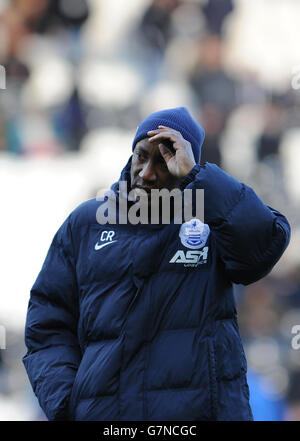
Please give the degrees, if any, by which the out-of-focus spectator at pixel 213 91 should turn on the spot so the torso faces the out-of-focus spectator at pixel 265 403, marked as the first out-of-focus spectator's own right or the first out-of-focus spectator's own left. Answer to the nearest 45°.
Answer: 0° — they already face them

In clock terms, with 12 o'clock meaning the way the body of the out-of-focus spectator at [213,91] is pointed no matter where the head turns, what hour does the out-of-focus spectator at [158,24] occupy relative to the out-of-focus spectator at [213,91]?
the out-of-focus spectator at [158,24] is roughly at 4 o'clock from the out-of-focus spectator at [213,91].

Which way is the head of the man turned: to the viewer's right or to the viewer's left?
to the viewer's left

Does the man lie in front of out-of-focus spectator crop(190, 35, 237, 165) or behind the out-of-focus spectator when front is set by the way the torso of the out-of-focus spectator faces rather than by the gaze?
in front

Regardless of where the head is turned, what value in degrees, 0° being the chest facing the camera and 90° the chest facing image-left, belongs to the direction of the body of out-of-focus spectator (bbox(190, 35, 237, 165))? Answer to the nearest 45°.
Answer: approximately 0°

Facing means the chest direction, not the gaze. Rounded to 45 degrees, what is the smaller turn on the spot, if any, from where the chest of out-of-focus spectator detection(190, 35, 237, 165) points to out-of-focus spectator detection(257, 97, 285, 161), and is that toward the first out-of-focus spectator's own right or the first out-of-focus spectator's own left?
approximately 90° to the first out-of-focus spectator's own left
